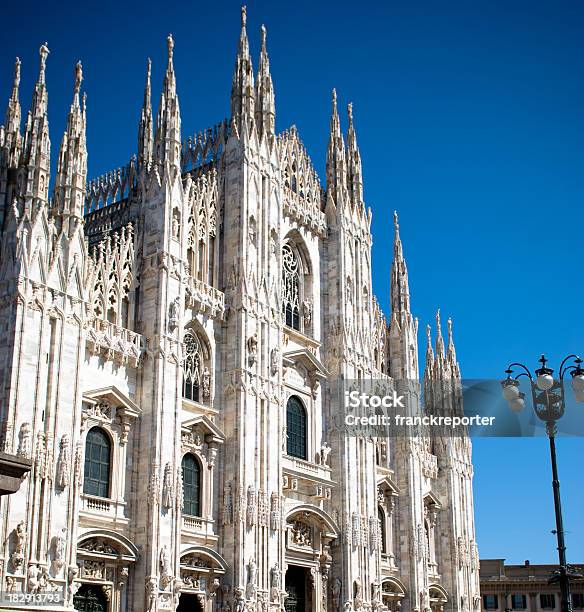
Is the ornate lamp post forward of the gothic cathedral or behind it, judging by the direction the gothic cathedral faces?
forward
